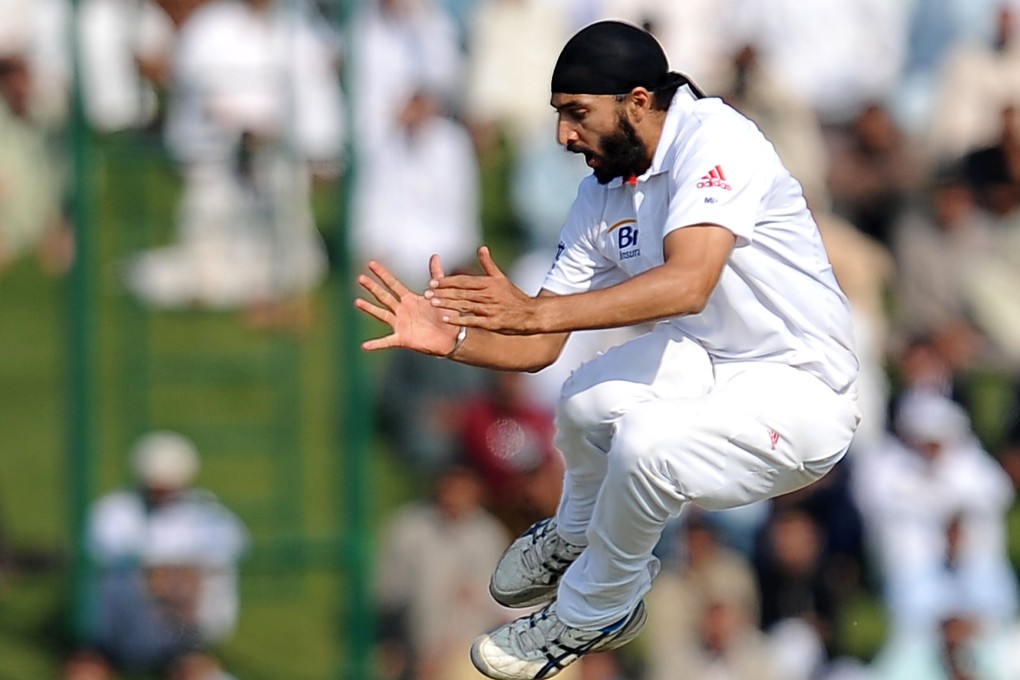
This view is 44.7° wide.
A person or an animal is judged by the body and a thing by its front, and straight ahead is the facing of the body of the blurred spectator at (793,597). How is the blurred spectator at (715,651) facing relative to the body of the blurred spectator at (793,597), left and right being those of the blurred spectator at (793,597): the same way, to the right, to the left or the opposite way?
the same way

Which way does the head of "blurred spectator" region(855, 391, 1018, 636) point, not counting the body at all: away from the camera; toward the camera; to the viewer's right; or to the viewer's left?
toward the camera

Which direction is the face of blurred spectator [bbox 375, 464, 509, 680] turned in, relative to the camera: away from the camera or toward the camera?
toward the camera

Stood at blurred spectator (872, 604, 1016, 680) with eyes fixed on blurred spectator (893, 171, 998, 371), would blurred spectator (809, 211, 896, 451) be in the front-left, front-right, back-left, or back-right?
front-left

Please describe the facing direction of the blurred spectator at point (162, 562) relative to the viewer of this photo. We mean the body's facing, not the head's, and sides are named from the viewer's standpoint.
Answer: facing the viewer

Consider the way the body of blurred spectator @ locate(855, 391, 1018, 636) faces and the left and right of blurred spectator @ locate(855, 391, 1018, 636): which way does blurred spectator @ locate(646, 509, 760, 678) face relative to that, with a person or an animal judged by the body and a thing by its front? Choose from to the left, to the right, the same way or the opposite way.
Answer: the same way

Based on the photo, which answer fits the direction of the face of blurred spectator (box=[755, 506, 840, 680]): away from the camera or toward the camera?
toward the camera

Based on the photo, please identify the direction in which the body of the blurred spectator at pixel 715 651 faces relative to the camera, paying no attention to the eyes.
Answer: toward the camera

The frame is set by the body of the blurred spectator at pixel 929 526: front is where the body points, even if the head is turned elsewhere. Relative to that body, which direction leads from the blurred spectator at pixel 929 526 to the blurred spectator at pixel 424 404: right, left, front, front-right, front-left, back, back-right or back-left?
right

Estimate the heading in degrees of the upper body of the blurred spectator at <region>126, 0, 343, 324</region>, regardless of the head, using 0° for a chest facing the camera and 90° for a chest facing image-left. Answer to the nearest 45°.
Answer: approximately 0°

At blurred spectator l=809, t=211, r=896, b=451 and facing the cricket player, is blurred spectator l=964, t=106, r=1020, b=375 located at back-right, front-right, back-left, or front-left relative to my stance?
back-left

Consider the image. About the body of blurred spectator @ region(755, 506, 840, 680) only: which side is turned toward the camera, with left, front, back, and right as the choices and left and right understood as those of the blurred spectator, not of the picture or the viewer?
front

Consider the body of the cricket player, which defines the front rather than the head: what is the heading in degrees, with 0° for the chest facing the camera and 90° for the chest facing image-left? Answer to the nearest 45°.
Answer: approximately 45°

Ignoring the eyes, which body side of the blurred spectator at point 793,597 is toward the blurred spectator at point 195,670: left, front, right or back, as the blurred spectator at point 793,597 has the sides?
right
